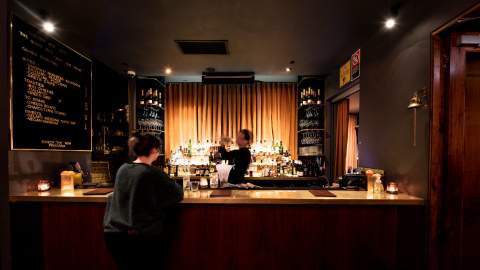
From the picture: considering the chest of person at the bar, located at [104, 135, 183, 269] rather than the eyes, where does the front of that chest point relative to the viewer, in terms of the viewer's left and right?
facing away from the viewer and to the right of the viewer

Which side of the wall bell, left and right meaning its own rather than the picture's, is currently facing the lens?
left

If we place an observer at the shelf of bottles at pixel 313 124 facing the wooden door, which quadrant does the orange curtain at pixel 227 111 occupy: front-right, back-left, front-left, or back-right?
back-right

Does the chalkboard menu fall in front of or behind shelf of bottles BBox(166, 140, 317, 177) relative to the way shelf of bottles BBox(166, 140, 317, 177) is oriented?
in front

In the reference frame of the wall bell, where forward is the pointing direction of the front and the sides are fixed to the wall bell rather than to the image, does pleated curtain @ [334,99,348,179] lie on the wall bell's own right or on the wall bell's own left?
on the wall bell's own right

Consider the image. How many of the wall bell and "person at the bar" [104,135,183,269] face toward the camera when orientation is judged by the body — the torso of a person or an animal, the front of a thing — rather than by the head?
0

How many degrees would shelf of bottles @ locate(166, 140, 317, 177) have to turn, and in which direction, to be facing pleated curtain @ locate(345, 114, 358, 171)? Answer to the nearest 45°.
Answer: approximately 135° to its left

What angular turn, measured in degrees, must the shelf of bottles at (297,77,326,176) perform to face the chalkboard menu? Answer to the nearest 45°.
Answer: approximately 45° to its right
